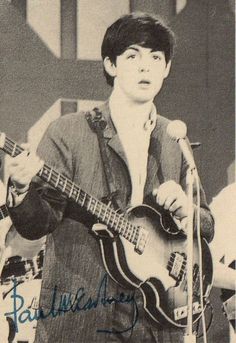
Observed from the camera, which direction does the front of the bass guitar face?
facing the viewer and to the right of the viewer
